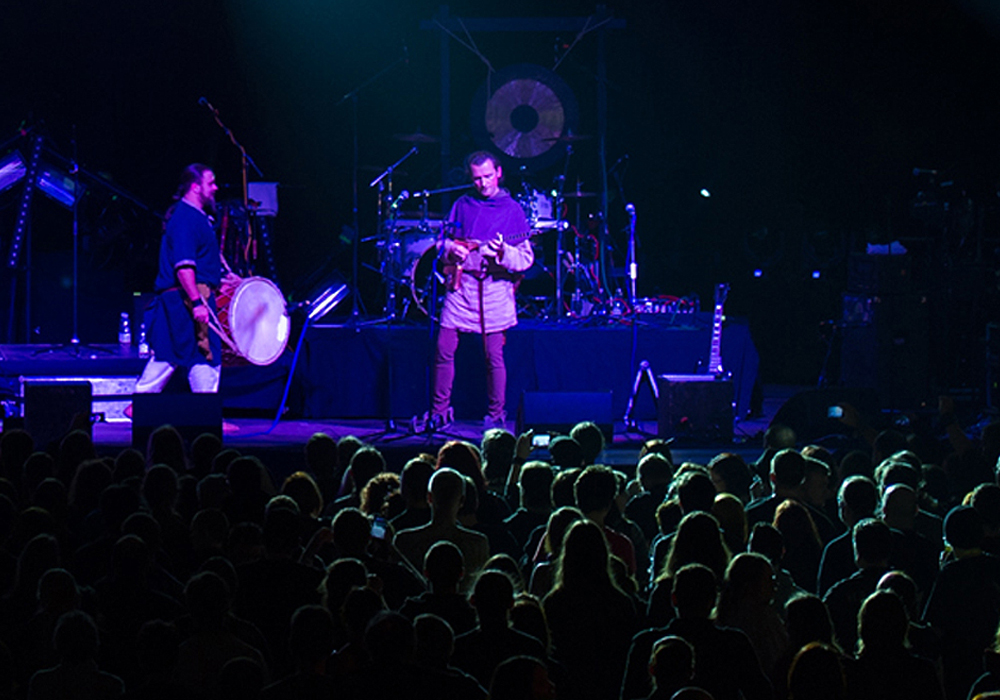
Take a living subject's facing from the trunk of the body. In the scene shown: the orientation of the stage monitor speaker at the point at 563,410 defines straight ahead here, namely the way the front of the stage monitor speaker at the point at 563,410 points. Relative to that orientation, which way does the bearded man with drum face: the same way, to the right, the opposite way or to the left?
to the right

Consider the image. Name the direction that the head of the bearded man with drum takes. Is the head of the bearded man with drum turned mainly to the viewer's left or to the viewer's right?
to the viewer's right

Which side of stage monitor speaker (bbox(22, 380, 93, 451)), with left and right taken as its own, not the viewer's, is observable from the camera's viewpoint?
back

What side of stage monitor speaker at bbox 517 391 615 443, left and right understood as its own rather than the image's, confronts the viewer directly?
back

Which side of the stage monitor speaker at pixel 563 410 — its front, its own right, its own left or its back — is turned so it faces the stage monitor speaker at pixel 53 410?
left

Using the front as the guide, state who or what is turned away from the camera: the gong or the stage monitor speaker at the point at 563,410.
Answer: the stage monitor speaker

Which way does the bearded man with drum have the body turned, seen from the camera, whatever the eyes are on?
to the viewer's right

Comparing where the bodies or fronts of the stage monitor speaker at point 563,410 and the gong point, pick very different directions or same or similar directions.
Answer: very different directions

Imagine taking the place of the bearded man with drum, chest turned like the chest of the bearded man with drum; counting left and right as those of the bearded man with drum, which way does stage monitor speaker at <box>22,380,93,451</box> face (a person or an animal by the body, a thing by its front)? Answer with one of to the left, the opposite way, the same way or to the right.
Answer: to the left

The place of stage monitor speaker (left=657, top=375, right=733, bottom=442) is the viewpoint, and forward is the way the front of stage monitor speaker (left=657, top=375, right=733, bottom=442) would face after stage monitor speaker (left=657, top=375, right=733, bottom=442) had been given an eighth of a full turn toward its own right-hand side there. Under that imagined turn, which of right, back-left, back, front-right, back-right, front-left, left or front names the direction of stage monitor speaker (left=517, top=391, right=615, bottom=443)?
back

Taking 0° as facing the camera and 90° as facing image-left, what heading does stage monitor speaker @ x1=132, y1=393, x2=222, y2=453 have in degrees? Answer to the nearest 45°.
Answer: approximately 180°

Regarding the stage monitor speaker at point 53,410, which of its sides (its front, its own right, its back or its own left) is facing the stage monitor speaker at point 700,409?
right

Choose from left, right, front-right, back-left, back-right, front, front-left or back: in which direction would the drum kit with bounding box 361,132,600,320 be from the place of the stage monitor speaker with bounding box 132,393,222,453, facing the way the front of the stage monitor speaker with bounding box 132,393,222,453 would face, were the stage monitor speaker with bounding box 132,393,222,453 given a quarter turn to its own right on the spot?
front-left

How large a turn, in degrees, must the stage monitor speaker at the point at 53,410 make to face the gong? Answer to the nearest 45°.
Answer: approximately 45° to its right

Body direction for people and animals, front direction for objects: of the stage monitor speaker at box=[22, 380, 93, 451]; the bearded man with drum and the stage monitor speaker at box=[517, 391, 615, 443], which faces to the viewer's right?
the bearded man with drum

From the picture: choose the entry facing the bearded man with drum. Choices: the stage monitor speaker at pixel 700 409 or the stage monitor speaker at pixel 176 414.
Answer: the stage monitor speaker at pixel 176 414

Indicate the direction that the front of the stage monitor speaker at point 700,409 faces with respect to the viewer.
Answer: facing away from the viewer
